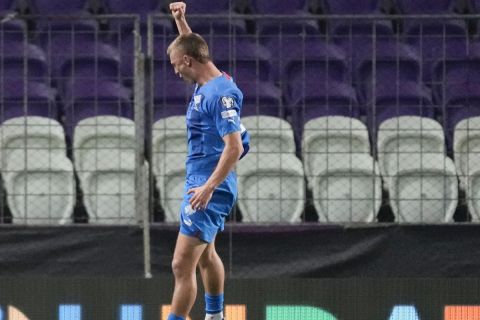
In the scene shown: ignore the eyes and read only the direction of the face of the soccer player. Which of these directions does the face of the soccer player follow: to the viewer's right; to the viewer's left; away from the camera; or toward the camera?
to the viewer's left

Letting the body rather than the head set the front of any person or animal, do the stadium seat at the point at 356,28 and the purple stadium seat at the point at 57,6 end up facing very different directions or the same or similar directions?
same or similar directions

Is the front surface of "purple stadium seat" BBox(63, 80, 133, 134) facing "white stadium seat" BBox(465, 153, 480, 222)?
no

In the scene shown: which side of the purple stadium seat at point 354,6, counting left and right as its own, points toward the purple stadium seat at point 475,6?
left

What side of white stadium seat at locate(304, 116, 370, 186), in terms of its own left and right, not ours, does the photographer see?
front

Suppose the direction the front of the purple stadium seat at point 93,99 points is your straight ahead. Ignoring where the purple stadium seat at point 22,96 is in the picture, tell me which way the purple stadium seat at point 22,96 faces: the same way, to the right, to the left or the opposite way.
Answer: the same way

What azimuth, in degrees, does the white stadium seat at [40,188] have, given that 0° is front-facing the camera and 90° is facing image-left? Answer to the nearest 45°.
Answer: approximately 0°

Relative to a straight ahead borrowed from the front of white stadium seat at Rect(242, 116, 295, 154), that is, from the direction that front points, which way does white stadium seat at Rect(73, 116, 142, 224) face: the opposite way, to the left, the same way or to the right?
the same way

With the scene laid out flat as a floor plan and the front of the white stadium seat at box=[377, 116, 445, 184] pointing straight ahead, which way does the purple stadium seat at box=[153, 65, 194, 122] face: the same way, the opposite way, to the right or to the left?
the same way

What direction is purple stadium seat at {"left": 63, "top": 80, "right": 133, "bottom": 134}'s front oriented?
toward the camera

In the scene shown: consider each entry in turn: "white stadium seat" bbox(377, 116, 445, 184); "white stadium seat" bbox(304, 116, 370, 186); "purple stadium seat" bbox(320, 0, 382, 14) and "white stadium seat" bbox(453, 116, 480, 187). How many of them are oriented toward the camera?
4

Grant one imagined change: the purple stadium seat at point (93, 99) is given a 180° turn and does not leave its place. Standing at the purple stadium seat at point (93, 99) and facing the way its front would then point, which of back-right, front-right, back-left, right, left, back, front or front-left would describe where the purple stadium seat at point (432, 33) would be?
right

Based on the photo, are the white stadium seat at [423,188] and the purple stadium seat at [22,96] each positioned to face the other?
no

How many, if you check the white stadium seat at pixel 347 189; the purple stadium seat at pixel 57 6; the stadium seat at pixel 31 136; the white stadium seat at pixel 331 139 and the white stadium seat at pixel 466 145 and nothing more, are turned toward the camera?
5

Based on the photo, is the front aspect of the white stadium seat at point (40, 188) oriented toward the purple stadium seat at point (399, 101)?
no

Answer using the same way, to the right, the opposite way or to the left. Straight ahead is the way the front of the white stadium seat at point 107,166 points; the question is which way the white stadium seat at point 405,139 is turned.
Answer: the same way

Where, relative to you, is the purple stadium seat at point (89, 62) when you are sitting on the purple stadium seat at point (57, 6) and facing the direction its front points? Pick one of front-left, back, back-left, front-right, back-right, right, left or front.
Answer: front

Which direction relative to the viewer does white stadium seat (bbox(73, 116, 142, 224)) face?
toward the camera

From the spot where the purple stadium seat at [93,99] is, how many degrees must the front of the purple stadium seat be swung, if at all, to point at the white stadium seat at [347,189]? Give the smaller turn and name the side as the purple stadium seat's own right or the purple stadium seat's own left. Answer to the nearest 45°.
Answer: approximately 90° to the purple stadium seat's own left

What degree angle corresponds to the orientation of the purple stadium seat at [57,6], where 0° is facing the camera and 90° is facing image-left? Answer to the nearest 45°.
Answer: approximately 0°

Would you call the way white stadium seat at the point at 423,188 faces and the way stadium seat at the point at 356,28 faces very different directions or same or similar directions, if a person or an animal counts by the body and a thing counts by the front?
same or similar directions
